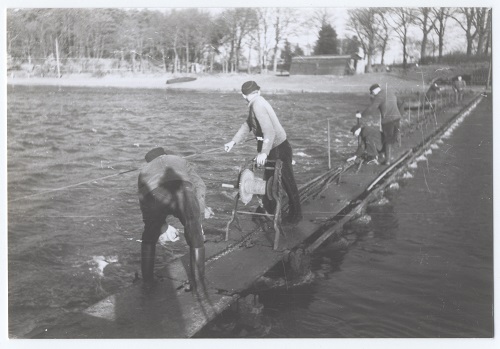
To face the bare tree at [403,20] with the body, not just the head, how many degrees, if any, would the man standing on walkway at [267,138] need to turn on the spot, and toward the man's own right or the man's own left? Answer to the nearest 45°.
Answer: approximately 135° to the man's own right

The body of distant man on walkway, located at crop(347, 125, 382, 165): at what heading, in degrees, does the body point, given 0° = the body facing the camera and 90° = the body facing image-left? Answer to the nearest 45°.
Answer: approximately 90°

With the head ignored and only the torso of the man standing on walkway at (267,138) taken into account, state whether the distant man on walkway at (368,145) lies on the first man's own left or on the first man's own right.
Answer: on the first man's own right

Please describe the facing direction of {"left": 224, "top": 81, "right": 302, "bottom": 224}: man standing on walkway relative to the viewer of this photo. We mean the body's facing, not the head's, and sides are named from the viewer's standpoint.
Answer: facing to the left of the viewer

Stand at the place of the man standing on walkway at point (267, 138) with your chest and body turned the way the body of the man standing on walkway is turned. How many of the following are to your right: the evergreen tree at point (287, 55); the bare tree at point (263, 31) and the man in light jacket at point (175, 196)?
2
